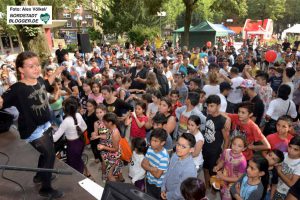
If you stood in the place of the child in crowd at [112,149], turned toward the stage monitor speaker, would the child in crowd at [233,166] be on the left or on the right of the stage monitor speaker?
left

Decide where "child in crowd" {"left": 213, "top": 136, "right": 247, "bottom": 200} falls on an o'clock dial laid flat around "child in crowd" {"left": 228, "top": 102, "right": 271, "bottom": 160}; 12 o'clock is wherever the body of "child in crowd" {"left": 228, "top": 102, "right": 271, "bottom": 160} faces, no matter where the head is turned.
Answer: "child in crowd" {"left": 213, "top": 136, "right": 247, "bottom": 200} is roughly at 11 o'clock from "child in crowd" {"left": 228, "top": 102, "right": 271, "bottom": 160}.

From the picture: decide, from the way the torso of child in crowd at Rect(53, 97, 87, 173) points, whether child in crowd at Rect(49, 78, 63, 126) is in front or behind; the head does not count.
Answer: in front

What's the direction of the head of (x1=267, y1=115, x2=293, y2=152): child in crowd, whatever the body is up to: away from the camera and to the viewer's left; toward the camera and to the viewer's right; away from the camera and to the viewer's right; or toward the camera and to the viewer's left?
toward the camera and to the viewer's left

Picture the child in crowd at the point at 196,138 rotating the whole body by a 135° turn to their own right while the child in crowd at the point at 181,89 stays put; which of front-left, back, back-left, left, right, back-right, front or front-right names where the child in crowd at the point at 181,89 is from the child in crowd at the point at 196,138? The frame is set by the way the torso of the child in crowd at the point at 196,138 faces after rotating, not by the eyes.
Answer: front

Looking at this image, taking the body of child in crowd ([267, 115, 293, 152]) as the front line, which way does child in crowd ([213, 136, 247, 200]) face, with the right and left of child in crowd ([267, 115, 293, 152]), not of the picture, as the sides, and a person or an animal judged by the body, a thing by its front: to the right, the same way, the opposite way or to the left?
the same way

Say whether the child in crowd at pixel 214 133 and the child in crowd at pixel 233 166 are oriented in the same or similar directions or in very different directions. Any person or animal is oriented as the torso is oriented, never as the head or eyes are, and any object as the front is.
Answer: same or similar directions

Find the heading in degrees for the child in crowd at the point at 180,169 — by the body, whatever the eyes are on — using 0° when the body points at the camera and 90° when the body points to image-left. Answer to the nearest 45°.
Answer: approximately 45°

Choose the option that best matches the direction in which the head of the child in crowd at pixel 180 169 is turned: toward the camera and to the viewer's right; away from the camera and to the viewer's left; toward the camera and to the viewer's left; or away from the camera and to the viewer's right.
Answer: toward the camera and to the viewer's left

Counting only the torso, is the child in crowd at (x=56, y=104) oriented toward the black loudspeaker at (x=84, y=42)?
no

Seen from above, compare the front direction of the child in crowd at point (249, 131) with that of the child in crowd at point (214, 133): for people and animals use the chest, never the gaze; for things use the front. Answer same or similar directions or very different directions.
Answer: same or similar directions

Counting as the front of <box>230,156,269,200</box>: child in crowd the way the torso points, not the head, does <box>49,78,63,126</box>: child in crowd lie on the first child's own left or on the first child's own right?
on the first child's own right

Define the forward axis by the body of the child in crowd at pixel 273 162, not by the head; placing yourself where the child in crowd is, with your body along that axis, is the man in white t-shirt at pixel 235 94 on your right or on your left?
on your right

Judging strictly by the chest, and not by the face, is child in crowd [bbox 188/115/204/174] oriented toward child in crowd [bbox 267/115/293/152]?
no

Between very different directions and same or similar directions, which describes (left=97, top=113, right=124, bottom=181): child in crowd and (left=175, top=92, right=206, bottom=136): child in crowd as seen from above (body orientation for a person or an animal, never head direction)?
same or similar directions

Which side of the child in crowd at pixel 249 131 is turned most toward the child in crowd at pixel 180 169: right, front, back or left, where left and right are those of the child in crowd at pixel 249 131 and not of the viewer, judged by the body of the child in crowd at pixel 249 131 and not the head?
front

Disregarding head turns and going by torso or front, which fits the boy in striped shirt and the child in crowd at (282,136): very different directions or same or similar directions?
same or similar directions
